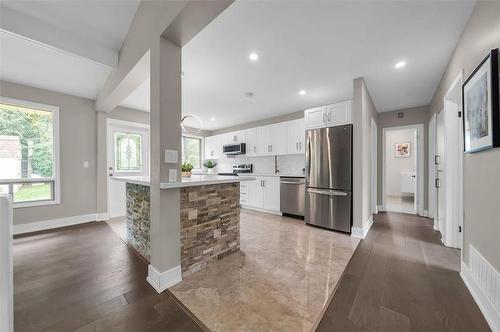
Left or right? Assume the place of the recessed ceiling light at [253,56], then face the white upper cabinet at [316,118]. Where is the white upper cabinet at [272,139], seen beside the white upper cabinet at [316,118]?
left

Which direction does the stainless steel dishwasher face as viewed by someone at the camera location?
facing the viewer and to the left of the viewer

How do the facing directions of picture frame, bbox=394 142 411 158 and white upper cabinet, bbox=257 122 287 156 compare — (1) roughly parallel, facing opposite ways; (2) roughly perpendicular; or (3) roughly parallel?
roughly parallel

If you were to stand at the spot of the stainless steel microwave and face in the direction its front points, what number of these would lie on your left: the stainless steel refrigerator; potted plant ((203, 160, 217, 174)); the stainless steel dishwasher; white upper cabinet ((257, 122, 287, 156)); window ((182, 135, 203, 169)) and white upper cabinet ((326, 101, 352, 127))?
4

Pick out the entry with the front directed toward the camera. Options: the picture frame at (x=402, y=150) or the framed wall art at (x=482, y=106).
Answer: the picture frame

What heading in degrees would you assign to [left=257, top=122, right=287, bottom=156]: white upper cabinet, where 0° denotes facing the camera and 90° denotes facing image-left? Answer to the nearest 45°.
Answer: approximately 45°

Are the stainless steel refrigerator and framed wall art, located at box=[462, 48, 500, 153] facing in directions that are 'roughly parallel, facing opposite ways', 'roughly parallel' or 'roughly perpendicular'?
roughly perpendicular

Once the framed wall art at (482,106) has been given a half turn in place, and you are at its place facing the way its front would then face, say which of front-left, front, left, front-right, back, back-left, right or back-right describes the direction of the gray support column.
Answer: back-right

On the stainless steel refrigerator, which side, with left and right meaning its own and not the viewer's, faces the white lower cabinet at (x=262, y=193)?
right

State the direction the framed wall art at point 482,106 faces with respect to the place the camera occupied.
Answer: facing to the left of the viewer

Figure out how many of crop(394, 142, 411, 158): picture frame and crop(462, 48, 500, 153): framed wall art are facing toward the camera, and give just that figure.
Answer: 1

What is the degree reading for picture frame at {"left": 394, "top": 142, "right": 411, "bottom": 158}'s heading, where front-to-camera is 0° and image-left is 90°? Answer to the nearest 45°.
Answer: approximately 0°

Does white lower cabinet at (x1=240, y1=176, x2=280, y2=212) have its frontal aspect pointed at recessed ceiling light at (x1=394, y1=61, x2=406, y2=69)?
no

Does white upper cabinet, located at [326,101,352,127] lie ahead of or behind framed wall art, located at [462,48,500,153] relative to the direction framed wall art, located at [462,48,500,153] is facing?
ahead

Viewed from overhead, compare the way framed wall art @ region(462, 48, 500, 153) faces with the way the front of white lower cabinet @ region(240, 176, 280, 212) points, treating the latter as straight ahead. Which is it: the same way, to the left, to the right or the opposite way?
to the right

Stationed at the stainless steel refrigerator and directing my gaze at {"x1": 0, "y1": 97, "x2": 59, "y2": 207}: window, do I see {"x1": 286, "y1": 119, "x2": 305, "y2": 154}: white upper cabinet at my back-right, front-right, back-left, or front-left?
front-right

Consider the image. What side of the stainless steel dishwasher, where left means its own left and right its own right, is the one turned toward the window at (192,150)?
right

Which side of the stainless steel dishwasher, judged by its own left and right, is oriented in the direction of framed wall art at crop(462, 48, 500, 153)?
left

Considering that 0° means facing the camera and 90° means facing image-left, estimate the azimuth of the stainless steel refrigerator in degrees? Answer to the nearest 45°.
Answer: approximately 45°
